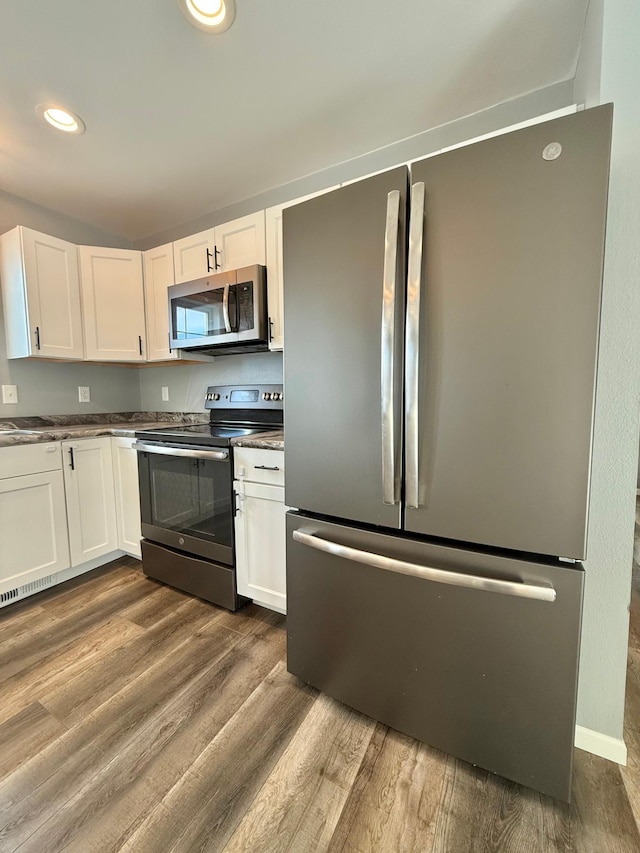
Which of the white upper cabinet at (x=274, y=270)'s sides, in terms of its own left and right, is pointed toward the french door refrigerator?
left

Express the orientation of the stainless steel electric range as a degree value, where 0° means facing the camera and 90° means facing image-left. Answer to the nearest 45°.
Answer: approximately 45°

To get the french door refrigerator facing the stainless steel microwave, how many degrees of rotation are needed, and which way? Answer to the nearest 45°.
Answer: approximately 90° to its right

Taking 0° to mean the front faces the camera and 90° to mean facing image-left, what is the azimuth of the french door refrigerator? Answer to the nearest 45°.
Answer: approximately 45°
